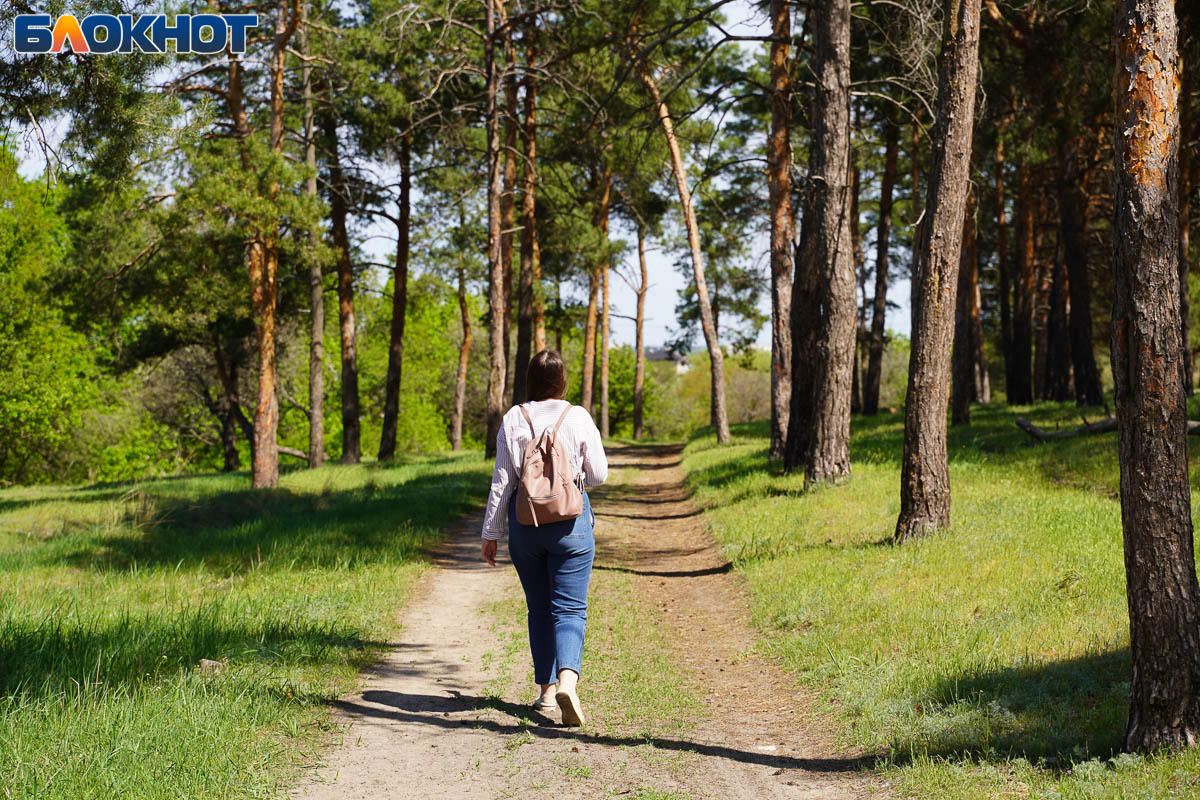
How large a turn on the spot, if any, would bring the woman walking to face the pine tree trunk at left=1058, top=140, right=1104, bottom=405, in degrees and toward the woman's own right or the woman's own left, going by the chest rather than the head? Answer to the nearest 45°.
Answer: approximately 45° to the woman's own right

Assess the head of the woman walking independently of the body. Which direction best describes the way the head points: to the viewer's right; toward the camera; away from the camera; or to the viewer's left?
away from the camera

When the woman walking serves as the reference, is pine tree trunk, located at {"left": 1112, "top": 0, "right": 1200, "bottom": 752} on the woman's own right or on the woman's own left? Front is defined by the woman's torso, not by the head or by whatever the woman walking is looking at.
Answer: on the woman's own right

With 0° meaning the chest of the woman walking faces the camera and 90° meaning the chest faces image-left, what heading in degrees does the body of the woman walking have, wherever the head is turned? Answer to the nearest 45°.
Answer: approximately 180°

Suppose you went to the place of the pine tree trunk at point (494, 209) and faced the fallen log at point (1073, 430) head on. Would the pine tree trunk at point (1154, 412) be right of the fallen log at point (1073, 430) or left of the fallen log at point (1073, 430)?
right

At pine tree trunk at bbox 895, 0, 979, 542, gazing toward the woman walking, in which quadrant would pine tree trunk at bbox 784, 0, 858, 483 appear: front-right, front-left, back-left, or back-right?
back-right

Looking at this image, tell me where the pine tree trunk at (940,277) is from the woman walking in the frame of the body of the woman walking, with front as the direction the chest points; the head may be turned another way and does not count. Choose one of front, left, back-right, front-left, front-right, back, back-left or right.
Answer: front-right

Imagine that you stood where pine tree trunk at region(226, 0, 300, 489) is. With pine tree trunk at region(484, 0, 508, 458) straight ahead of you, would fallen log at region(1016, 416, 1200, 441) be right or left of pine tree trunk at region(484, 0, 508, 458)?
right

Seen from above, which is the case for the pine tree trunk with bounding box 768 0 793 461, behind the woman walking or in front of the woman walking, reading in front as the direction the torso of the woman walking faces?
in front

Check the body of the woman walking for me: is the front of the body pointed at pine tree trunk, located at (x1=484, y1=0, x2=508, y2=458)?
yes

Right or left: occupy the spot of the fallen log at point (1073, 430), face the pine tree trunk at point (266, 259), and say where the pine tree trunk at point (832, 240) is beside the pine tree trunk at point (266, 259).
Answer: left
